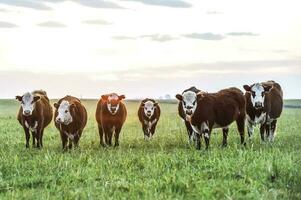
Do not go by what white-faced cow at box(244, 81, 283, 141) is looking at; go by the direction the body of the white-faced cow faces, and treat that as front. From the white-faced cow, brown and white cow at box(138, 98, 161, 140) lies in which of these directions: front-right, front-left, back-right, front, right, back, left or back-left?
right

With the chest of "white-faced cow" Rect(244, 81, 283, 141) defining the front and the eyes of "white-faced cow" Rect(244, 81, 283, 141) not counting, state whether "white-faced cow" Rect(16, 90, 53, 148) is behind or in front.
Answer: in front

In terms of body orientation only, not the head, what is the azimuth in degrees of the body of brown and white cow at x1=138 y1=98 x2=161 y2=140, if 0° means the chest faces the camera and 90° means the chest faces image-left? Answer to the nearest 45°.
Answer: approximately 0°

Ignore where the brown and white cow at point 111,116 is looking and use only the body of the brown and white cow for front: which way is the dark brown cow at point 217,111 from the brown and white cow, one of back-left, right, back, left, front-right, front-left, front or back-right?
front-left

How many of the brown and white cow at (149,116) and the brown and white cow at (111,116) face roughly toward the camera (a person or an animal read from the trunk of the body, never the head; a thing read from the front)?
2

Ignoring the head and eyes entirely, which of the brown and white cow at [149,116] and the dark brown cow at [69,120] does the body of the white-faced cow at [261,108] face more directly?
the dark brown cow

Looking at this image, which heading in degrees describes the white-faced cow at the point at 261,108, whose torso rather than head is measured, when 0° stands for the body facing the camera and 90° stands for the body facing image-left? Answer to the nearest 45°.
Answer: approximately 45°

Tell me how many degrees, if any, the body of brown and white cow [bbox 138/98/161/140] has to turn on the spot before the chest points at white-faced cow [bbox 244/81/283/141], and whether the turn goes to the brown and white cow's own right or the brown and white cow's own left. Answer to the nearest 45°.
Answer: approximately 45° to the brown and white cow's own left

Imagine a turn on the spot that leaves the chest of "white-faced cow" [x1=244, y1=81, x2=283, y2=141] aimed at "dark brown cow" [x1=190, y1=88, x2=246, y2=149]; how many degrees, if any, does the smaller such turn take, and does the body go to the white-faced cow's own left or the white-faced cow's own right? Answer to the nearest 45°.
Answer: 0° — it already faces it

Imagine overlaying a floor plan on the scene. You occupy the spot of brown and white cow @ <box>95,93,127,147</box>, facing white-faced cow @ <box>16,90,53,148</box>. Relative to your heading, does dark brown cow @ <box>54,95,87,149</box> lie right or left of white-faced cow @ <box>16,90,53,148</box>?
left
